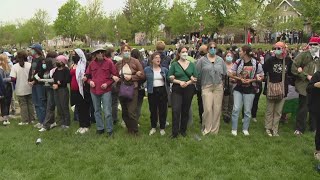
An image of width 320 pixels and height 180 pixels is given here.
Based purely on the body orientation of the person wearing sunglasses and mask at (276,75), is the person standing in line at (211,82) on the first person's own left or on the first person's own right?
on the first person's own right

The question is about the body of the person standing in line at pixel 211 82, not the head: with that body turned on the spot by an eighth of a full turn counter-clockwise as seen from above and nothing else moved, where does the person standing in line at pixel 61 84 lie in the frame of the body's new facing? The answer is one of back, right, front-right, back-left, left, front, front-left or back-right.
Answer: back-right

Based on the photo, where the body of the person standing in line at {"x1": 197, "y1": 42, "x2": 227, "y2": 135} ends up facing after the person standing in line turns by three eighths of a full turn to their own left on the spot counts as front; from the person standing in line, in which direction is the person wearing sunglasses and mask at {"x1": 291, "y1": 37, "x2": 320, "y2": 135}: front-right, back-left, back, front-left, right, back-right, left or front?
front-right

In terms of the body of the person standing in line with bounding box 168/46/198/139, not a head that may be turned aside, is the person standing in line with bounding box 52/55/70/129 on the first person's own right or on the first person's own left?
on the first person's own right

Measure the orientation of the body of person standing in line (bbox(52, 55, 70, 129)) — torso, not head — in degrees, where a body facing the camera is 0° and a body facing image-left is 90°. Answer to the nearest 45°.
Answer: approximately 45°
